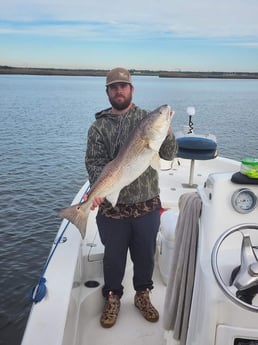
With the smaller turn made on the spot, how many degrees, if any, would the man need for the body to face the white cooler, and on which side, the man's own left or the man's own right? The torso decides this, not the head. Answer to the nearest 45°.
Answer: approximately 135° to the man's own left

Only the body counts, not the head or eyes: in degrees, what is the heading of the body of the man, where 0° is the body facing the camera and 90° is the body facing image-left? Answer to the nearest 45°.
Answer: approximately 0°
